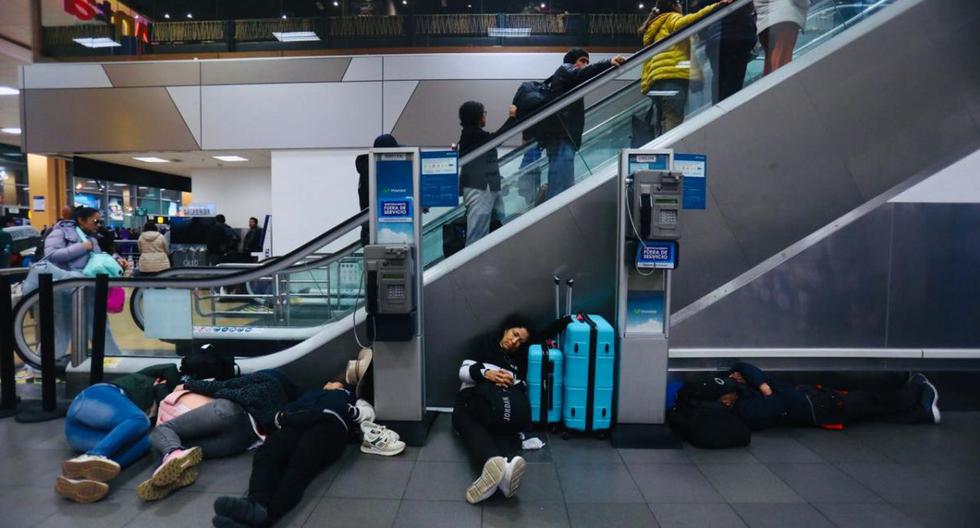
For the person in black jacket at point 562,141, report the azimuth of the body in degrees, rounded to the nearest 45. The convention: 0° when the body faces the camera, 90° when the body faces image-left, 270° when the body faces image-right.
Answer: approximately 270°

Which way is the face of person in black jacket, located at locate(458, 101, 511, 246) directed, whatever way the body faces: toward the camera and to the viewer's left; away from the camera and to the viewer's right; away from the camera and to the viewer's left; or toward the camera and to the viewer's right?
away from the camera and to the viewer's right

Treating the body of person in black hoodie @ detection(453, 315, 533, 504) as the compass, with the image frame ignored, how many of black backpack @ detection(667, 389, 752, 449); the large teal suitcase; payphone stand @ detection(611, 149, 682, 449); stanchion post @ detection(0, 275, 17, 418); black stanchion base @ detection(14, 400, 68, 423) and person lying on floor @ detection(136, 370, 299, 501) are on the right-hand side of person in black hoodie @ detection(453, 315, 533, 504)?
3

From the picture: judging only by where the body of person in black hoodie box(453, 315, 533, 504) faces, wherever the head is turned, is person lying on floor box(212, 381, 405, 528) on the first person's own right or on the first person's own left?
on the first person's own right

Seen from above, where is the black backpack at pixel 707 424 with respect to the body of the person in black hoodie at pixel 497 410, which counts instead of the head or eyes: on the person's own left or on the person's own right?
on the person's own left

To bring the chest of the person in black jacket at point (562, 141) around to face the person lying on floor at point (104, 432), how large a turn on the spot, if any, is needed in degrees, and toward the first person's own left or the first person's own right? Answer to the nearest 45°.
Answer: approximately 135° to the first person's own right

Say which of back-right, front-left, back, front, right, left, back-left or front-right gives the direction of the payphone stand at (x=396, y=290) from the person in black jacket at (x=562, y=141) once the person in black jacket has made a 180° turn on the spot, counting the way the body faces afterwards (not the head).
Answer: front-left

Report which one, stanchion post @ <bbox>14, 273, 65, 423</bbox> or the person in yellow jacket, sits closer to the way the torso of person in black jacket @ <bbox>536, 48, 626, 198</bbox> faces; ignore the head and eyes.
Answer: the person in yellow jacket

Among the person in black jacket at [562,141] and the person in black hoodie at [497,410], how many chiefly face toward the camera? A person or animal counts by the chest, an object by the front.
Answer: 1

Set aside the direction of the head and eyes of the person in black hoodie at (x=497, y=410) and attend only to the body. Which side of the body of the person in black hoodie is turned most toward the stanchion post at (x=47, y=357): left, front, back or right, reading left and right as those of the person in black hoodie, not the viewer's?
right

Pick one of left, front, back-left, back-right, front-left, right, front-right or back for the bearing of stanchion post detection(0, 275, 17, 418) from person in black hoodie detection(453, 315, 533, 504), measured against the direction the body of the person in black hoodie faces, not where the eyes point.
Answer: right

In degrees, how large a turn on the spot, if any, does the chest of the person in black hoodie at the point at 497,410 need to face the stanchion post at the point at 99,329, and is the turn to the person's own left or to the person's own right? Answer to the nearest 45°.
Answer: approximately 90° to the person's own right
